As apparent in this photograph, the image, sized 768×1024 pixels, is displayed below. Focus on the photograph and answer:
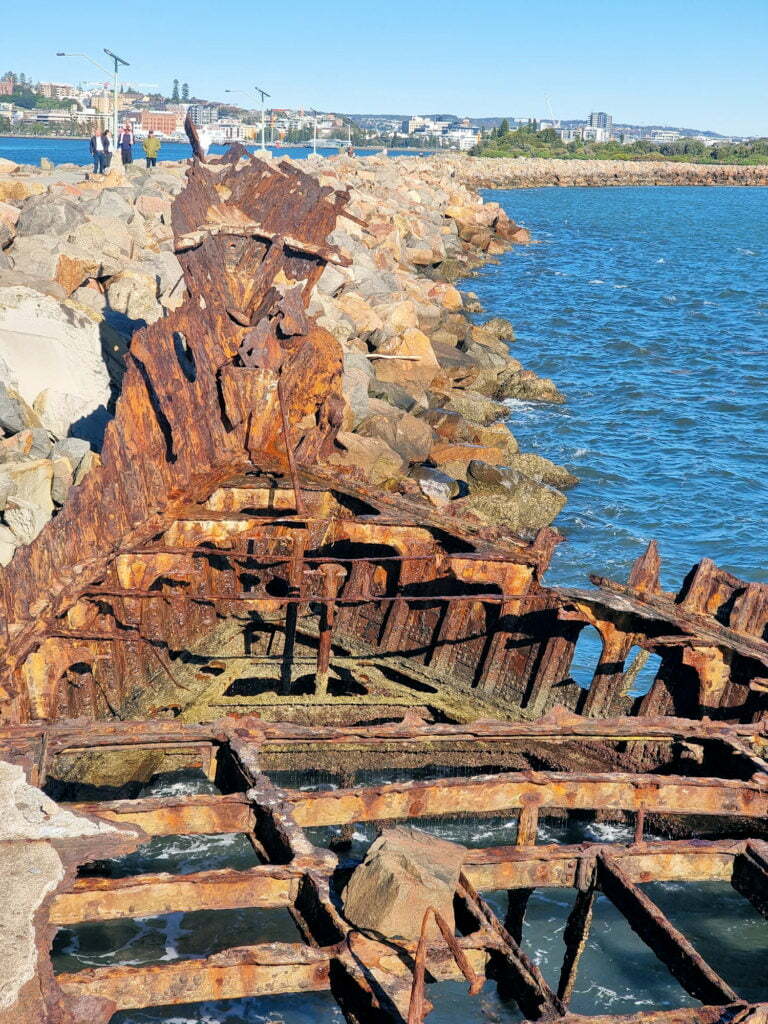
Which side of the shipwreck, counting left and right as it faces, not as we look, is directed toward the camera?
back

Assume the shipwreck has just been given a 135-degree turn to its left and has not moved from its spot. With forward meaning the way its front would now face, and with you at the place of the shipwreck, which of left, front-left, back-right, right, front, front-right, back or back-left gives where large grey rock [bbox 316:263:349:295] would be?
back-right

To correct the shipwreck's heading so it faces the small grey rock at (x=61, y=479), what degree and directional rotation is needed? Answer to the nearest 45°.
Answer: approximately 45° to its left

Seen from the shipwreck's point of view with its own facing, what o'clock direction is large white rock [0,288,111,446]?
The large white rock is roughly at 11 o'clock from the shipwreck.

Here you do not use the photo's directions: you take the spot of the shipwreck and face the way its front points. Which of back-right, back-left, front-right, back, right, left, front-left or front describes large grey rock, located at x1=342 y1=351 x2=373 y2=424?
front

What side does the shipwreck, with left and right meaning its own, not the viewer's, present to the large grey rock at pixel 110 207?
front

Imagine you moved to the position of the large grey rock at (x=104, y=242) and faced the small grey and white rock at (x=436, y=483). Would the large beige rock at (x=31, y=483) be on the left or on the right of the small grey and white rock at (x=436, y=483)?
right

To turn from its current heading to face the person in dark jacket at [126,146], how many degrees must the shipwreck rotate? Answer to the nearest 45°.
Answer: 0° — it already faces them

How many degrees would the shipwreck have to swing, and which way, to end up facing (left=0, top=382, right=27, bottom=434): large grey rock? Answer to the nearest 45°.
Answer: approximately 45° to its left

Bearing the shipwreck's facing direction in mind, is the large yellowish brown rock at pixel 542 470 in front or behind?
in front

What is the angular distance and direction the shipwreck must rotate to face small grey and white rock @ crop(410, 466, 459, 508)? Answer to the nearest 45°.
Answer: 0° — it already faces it

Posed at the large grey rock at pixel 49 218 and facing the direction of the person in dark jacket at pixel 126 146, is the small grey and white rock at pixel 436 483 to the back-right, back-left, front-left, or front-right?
back-right

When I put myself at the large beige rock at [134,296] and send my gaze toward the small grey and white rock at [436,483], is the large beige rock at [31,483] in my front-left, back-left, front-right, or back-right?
front-right

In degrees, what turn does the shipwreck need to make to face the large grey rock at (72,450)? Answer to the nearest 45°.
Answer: approximately 45° to its left
